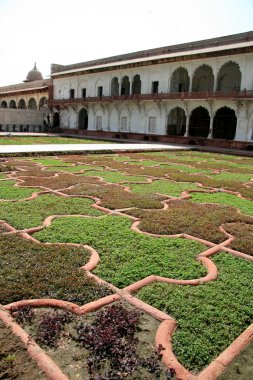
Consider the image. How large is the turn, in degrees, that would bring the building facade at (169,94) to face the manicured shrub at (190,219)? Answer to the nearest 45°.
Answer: approximately 45° to its left

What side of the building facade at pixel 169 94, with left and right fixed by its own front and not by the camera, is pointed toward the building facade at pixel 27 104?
right

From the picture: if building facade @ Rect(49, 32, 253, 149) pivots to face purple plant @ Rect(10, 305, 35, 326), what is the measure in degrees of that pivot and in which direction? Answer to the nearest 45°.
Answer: approximately 45° to its left

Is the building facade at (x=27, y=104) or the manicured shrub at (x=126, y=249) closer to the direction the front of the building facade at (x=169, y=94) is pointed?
the manicured shrub

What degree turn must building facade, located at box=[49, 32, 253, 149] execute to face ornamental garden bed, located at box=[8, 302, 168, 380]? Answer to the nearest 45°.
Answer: approximately 45° to its left

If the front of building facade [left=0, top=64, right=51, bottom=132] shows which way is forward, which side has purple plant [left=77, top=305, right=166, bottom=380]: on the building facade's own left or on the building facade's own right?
on the building facade's own left

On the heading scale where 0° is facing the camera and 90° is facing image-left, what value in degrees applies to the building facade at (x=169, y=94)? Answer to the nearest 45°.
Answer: approximately 45°
